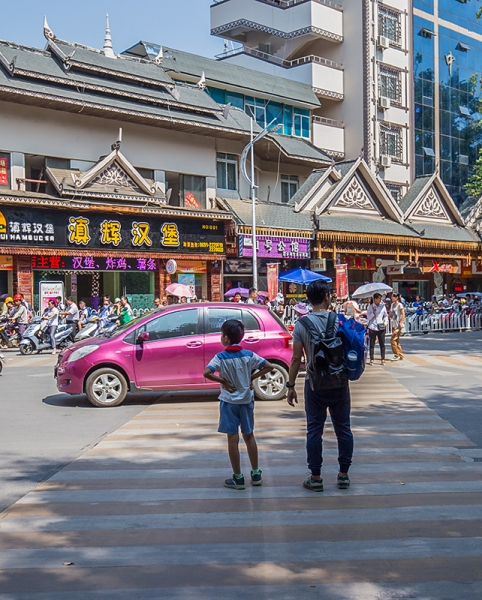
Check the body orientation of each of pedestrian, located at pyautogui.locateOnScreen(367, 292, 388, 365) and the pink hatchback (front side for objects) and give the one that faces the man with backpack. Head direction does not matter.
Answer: the pedestrian

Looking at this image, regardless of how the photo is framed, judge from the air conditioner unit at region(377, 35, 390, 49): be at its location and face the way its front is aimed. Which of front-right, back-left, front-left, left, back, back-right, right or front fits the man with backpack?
front-right

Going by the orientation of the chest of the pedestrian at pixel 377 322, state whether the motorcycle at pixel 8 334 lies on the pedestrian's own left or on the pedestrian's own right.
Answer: on the pedestrian's own right

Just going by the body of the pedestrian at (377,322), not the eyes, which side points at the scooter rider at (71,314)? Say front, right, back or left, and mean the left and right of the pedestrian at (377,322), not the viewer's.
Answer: right

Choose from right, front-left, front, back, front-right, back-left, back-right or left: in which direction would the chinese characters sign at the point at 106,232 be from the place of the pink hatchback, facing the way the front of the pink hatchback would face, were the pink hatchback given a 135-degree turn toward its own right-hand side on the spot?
front-left

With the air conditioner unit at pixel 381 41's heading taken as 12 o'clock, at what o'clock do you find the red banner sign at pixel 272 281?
The red banner sign is roughly at 2 o'clock from the air conditioner unit.

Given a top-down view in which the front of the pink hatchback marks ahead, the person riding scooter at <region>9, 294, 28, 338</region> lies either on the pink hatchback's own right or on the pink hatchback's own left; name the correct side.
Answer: on the pink hatchback's own right

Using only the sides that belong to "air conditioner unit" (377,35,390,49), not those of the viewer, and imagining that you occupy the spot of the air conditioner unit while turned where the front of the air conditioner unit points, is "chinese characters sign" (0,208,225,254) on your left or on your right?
on your right

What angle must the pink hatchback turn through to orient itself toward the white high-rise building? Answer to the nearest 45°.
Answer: approximately 90° to its right

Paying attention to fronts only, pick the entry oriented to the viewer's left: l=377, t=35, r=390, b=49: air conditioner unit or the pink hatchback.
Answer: the pink hatchback

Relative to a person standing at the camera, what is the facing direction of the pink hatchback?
facing to the left of the viewer

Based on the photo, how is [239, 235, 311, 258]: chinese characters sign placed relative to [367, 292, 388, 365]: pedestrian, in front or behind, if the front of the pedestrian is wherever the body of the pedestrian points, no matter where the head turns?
behind

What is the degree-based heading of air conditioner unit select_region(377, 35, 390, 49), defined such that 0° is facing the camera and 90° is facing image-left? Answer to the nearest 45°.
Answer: approximately 315°

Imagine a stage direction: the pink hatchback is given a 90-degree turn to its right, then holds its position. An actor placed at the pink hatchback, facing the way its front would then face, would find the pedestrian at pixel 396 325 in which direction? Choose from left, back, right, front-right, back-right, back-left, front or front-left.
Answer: front-right

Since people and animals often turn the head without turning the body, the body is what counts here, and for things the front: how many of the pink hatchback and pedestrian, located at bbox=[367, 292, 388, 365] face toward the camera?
1

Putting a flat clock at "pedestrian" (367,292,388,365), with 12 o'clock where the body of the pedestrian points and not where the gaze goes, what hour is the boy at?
The boy is roughly at 12 o'clock from the pedestrian.

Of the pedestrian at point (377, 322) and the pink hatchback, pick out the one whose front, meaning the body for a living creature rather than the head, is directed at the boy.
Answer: the pedestrian
